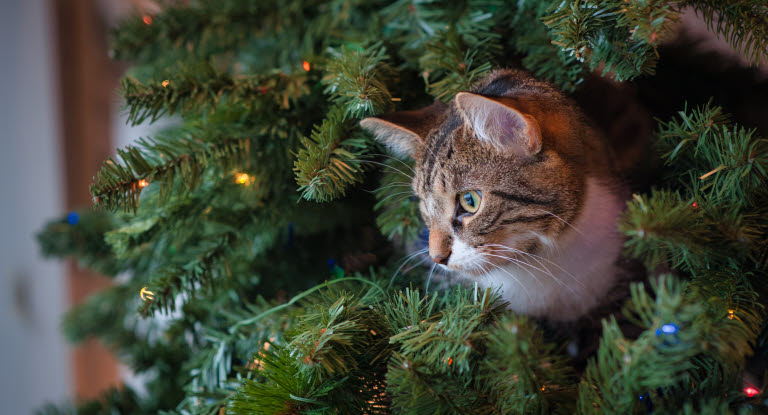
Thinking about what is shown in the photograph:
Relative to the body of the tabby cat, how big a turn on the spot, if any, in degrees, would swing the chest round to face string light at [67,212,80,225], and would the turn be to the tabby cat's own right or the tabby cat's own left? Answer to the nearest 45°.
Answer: approximately 45° to the tabby cat's own right

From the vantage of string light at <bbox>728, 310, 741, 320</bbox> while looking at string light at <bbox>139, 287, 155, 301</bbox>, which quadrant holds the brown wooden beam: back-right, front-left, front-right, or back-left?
front-right

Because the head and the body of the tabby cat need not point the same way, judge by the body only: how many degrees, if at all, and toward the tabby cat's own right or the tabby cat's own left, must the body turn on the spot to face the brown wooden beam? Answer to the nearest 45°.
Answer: approximately 90° to the tabby cat's own right

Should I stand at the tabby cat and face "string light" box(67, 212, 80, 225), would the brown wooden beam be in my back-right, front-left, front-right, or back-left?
front-right

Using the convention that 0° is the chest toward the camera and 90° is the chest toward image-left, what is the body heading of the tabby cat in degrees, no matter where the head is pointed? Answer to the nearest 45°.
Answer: approximately 45°
